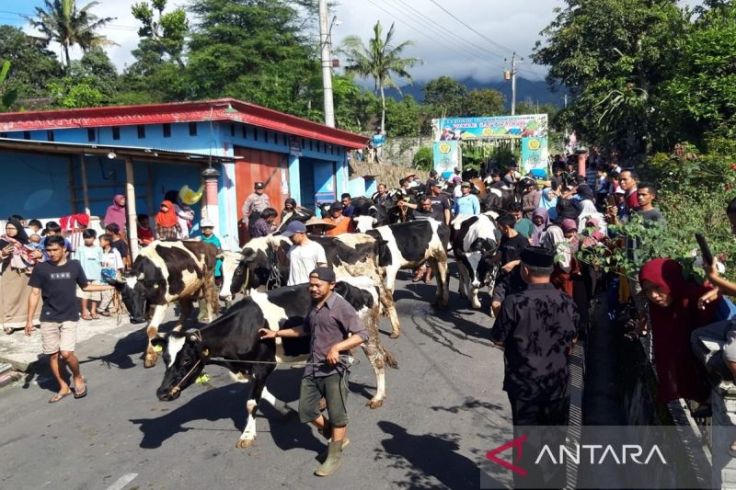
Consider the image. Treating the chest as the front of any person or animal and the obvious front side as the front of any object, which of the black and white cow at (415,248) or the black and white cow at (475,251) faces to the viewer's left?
the black and white cow at (415,248)

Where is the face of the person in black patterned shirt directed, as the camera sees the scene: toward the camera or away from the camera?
away from the camera

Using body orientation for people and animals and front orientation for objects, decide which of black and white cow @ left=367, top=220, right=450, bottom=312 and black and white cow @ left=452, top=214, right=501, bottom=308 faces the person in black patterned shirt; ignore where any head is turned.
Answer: black and white cow @ left=452, top=214, right=501, bottom=308

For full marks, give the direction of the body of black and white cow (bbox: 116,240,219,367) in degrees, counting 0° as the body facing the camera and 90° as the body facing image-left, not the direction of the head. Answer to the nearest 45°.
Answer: approximately 45°

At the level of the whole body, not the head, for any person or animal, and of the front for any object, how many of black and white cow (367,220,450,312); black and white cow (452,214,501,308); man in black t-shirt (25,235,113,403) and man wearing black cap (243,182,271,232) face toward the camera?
3

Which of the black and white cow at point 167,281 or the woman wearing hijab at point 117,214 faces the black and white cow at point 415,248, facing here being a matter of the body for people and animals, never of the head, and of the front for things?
the woman wearing hijab

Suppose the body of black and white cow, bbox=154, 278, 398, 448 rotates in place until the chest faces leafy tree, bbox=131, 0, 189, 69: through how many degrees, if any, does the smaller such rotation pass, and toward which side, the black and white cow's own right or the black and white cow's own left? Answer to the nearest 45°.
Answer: approximately 135° to the black and white cow's own right

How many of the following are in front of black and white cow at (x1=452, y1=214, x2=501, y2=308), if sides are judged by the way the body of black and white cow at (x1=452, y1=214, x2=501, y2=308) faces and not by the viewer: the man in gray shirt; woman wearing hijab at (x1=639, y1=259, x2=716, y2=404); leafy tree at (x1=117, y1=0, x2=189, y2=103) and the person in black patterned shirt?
3

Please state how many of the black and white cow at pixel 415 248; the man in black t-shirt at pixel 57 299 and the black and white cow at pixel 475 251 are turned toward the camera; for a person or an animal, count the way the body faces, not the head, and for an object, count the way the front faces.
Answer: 2

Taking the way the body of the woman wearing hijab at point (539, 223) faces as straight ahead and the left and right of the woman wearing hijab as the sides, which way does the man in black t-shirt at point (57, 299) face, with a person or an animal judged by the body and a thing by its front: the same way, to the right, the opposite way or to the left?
to the left

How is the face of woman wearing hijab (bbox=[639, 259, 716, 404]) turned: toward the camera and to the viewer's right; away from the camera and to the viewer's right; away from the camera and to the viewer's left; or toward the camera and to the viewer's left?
toward the camera and to the viewer's left

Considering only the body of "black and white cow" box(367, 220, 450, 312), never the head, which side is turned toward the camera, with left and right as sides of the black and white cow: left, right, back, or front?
left
